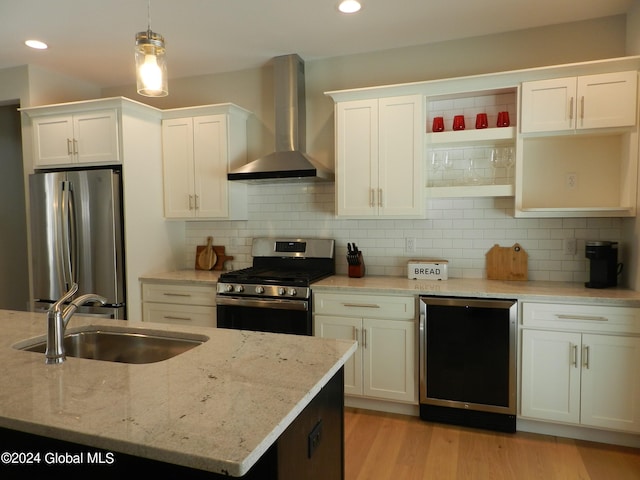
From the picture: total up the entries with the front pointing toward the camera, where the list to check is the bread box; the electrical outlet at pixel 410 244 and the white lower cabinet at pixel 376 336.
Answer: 3

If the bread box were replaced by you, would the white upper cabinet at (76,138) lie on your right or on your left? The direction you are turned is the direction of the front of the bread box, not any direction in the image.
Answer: on your right

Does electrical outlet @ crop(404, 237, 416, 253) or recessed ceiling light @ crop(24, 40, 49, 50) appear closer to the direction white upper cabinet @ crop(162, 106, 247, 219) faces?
the recessed ceiling light

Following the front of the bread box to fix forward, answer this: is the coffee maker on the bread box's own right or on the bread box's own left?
on the bread box's own left

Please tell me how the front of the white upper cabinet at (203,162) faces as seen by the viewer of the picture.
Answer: facing the viewer and to the left of the viewer

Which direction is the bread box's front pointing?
toward the camera

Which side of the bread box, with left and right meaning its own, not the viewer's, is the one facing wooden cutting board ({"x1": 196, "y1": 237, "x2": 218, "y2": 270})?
right

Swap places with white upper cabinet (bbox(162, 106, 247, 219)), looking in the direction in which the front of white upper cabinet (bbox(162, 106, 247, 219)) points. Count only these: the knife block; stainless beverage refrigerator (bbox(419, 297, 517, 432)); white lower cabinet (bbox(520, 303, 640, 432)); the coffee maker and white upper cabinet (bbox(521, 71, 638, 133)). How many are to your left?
5

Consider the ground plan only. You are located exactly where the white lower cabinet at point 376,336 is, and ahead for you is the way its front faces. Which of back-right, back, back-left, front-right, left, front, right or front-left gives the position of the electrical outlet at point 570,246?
left

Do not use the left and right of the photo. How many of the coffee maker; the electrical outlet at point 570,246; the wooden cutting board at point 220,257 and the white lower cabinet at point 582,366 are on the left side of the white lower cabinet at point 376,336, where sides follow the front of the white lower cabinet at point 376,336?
3

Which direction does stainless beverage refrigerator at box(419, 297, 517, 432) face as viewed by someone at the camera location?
facing the viewer
